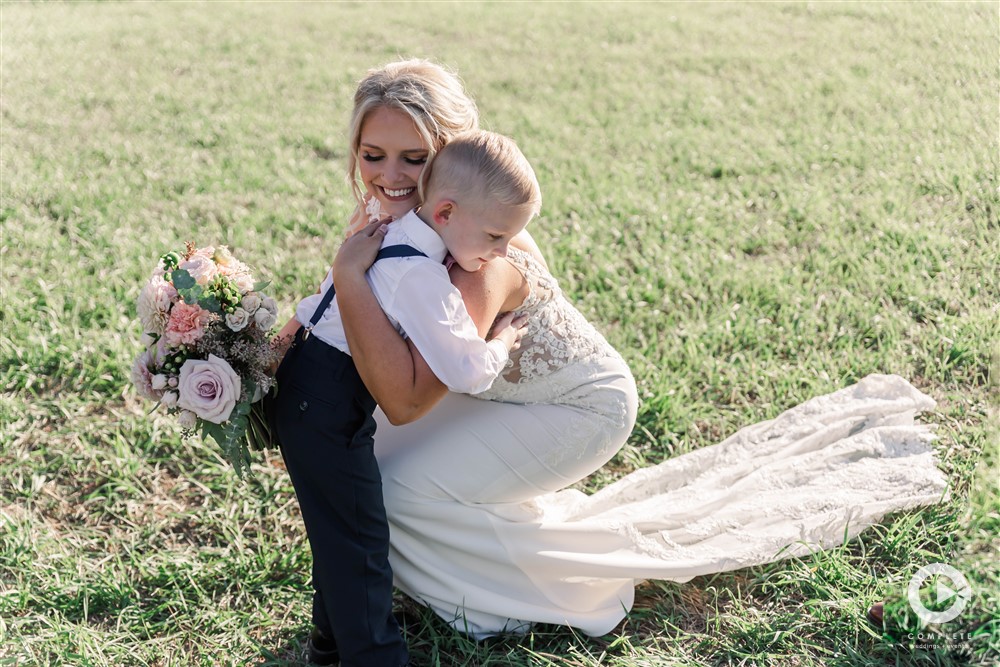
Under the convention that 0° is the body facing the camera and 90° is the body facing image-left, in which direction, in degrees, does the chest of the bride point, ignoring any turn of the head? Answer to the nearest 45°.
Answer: approximately 90°

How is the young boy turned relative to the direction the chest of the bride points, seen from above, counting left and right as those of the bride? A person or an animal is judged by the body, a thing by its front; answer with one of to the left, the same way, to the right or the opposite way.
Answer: the opposite way

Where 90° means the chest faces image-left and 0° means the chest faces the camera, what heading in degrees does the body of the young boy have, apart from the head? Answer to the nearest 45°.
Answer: approximately 270°
